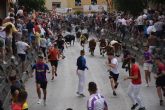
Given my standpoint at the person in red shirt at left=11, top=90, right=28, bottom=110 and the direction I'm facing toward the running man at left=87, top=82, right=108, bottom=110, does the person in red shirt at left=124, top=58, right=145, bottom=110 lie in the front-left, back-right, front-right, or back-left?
front-left

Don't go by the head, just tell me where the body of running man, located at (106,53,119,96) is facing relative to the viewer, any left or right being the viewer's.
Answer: facing the viewer and to the left of the viewer

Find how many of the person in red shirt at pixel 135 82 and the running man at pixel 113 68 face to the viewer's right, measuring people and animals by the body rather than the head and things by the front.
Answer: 0

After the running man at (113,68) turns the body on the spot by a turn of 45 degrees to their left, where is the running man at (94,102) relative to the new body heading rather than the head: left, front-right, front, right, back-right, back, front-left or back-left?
front

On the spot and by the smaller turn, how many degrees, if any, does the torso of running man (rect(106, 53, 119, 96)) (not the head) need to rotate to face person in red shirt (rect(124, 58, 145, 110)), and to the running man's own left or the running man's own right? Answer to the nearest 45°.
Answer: approximately 45° to the running man's own left
